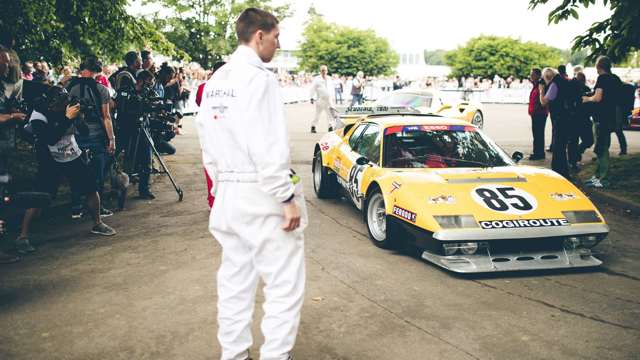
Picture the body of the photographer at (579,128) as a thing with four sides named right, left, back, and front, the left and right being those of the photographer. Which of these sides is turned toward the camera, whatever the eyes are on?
left

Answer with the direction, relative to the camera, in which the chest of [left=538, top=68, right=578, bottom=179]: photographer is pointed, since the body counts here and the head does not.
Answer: to the viewer's left

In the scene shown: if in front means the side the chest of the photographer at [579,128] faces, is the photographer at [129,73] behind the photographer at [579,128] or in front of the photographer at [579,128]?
in front

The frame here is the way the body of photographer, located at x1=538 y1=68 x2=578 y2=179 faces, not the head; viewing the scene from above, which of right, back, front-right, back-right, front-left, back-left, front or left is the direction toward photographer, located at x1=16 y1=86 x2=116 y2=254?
front-left

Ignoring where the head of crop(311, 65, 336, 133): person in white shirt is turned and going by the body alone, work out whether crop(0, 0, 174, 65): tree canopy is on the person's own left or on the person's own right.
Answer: on the person's own right

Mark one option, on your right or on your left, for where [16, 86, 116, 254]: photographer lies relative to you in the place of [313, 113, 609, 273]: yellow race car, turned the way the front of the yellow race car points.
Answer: on your right

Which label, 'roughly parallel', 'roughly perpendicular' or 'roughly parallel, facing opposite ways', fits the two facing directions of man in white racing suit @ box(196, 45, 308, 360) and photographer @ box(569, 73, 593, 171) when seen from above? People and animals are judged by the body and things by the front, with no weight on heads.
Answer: roughly perpendicular
